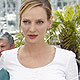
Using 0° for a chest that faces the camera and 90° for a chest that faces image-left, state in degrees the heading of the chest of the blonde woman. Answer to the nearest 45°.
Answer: approximately 0°
